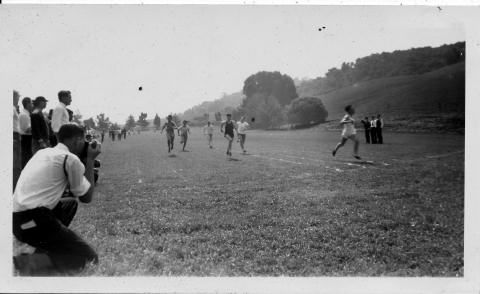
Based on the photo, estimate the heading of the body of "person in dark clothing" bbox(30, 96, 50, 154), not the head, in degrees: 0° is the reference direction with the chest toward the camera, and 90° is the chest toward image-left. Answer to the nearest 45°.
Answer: approximately 270°

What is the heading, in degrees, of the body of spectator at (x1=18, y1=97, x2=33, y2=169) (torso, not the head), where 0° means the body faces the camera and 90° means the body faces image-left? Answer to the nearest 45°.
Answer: approximately 270°

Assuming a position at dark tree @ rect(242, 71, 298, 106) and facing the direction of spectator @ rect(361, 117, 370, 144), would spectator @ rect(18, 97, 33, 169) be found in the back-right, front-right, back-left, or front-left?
front-right

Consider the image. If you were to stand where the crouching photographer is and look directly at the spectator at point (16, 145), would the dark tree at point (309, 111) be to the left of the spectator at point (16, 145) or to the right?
right

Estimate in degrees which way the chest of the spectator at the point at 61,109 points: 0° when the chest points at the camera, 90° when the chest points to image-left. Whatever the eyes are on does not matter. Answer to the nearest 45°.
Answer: approximately 270°

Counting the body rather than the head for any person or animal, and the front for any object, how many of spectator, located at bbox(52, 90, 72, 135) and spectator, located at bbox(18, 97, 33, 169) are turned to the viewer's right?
2

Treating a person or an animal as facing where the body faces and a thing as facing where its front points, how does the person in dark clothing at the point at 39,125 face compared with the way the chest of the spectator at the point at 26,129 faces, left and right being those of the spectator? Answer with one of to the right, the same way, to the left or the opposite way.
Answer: the same way

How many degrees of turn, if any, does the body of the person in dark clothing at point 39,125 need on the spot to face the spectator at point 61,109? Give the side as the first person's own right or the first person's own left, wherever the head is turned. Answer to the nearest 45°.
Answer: approximately 45° to the first person's own right

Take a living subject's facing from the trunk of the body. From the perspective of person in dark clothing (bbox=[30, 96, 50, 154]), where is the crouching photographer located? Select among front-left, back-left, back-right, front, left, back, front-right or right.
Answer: right

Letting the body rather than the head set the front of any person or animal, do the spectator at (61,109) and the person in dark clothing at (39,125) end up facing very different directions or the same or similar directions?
same or similar directions

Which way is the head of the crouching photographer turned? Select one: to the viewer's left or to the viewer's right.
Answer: to the viewer's right
